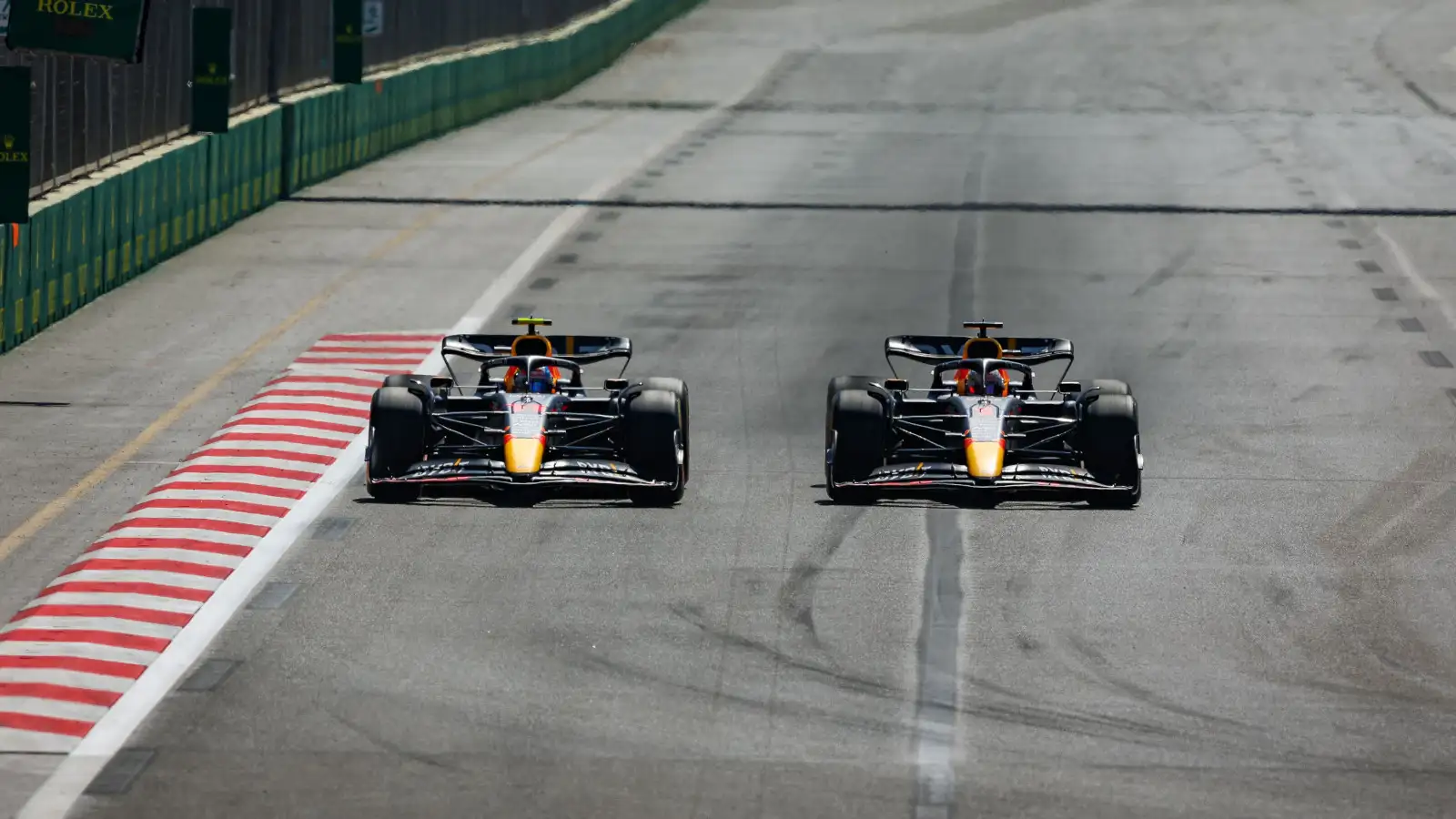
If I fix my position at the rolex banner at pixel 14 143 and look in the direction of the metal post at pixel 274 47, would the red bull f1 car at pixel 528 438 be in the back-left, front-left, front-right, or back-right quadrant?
back-right

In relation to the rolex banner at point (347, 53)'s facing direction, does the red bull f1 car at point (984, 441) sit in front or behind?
in front

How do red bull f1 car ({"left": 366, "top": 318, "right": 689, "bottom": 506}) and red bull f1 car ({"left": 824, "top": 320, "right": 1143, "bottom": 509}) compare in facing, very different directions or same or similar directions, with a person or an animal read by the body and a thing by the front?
same or similar directions

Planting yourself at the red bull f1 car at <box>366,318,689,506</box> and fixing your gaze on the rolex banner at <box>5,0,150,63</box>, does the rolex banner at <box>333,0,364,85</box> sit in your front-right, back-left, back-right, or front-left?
front-right

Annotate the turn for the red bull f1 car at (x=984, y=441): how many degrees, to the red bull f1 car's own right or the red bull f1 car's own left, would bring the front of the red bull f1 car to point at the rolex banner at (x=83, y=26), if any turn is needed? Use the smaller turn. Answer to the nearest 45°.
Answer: approximately 135° to the red bull f1 car's own right

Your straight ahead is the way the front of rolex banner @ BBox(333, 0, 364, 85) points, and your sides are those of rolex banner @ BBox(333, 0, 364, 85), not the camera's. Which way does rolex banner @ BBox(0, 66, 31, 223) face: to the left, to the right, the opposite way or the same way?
the same way

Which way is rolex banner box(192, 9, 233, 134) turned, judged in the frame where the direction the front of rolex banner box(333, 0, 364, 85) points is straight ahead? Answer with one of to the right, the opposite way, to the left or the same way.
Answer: the same way

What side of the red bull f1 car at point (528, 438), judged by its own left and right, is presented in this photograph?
front

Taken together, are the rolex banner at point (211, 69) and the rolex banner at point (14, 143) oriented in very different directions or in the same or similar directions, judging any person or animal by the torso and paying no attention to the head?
same or similar directions
